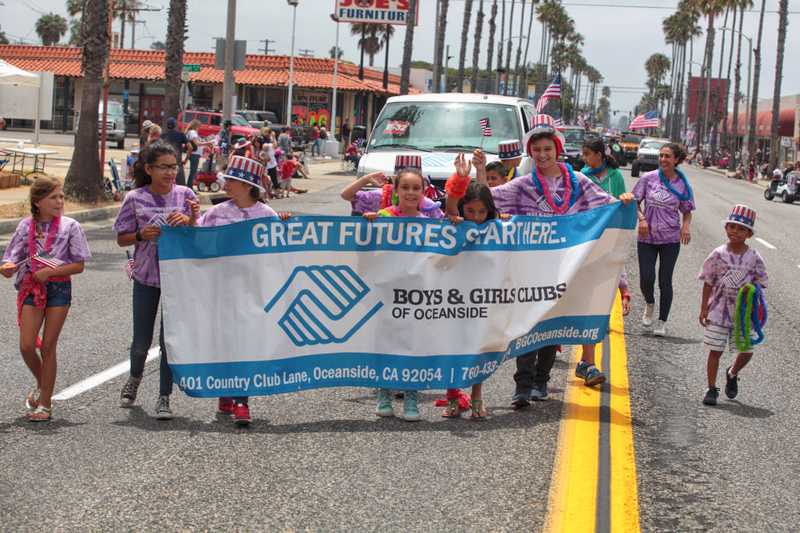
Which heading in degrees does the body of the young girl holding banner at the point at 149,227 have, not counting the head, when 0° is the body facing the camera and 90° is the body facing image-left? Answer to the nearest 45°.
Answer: approximately 315°

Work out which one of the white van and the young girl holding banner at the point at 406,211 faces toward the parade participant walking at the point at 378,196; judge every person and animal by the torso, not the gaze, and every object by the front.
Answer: the white van

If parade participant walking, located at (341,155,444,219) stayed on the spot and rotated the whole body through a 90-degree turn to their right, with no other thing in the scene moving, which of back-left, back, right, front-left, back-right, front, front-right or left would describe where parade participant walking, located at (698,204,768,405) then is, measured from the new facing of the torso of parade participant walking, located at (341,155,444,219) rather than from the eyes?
back

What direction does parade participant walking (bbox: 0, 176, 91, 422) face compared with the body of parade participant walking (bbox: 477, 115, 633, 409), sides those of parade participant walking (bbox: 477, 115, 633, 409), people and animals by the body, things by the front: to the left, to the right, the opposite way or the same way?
the same way

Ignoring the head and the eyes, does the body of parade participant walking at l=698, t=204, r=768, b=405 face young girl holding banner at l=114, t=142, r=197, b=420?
no

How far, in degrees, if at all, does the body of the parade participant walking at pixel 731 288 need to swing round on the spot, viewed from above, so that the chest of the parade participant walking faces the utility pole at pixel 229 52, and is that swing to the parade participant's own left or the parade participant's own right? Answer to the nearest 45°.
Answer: approximately 135° to the parade participant's own right

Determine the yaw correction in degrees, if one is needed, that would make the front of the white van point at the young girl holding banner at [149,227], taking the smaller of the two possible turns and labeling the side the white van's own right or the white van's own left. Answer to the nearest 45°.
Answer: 0° — it already faces them

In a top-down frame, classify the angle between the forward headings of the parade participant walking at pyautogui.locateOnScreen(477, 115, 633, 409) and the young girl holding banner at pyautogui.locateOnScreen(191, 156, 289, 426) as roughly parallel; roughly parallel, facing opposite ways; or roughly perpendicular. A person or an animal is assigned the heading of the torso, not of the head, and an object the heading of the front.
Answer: roughly parallel

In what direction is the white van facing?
toward the camera

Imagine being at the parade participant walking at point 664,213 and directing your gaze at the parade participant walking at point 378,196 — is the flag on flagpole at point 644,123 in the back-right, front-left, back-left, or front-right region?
back-right

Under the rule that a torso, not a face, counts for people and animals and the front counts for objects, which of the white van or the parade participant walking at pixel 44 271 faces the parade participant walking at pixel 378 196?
the white van

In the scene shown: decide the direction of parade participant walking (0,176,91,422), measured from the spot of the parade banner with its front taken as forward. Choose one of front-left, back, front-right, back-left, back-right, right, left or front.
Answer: right

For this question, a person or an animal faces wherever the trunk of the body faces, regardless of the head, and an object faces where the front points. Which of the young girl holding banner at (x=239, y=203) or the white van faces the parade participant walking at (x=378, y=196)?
the white van

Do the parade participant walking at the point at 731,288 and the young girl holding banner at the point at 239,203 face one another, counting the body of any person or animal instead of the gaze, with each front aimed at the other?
no

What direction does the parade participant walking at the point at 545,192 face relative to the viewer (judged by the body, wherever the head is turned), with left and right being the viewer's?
facing the viewer

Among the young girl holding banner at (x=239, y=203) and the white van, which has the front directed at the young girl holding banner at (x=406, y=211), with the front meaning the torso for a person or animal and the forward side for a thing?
the white van

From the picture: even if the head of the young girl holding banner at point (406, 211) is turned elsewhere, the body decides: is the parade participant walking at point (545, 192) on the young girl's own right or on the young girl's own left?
on the young girl's own left

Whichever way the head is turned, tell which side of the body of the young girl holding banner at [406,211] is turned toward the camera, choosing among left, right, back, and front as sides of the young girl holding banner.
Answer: front

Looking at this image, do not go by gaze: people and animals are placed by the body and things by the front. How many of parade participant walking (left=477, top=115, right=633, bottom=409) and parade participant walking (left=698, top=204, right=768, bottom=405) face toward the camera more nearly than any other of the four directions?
2

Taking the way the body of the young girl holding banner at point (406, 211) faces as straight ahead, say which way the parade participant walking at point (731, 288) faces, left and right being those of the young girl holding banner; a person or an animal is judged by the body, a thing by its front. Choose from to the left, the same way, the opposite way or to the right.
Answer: the same way

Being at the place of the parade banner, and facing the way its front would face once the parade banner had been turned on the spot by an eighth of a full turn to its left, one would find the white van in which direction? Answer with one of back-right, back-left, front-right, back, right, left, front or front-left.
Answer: back-left

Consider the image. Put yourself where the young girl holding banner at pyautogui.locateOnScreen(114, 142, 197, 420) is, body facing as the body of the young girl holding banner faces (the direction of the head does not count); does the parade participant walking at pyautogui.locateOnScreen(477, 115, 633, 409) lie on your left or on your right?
on your left

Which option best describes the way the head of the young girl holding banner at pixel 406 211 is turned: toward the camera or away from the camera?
toward the camera
